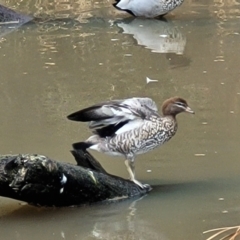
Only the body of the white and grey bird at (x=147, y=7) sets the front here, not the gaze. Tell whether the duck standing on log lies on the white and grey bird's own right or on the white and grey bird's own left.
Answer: on the white and grey bird's own right

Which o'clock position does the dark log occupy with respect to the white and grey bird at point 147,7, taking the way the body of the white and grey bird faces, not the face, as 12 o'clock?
The dark log is roughly at 3 o'clock from the white and grey bird.

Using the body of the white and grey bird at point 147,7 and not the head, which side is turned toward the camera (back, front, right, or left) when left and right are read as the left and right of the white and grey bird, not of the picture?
right

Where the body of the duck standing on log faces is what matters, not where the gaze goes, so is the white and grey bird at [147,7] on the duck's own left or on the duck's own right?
on the duck's own left

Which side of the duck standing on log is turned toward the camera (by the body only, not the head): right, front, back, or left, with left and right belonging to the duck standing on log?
right

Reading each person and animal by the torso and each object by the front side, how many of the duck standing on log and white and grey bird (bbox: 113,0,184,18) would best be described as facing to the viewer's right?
2
